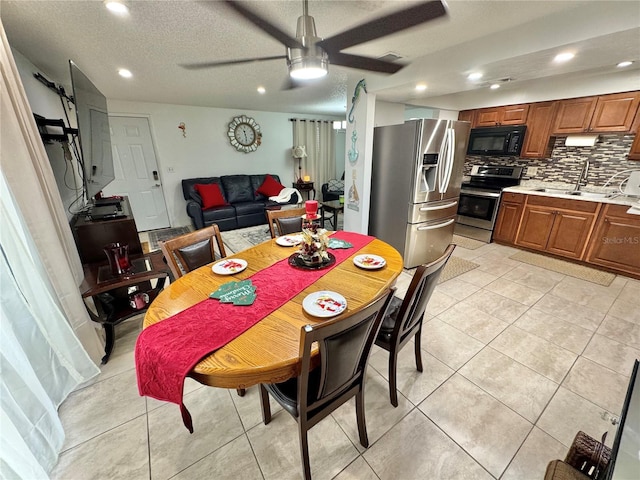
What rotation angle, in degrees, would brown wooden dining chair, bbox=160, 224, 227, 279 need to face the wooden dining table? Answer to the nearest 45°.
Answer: approximately 45° to its right

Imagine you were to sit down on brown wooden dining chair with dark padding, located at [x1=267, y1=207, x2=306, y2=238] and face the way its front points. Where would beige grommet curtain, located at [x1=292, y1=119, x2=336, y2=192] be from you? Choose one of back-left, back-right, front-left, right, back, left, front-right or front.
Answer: back-left

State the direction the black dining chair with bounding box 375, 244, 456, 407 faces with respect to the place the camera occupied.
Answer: facing away from the viewer and to the left of the viewer

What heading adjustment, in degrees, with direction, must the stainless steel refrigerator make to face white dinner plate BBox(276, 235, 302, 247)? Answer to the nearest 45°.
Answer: approximately 90° to its right

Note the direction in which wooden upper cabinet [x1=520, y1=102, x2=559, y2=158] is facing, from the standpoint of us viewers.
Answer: facing the viewer and to the left of the viewer

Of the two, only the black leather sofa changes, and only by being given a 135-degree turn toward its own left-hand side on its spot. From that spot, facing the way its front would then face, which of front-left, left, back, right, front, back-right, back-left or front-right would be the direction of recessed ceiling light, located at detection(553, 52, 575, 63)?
back-right

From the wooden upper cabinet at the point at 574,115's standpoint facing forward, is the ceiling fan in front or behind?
in front

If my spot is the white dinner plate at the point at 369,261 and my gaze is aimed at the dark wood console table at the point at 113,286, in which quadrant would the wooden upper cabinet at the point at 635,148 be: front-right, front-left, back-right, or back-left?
back-right

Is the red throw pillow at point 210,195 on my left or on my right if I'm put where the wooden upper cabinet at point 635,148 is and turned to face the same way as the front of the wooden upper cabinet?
on my right

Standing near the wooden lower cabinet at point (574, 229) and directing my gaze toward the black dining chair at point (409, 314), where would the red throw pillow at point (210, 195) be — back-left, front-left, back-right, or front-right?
front-right

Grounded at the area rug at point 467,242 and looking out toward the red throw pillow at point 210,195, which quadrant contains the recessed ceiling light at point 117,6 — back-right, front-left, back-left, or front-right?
front-left

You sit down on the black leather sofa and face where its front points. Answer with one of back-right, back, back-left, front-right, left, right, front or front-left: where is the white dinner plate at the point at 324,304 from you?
front-right

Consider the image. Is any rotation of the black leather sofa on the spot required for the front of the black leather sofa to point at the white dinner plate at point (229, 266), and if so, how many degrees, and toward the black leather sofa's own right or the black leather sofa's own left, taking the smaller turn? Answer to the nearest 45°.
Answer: approximately 45° to the black leather sofa's own right

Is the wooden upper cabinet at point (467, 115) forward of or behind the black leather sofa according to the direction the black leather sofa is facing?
forward

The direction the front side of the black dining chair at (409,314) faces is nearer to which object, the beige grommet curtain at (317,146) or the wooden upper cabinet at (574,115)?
the beige grommet curtain
